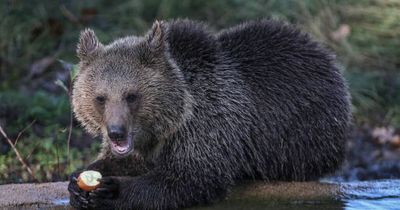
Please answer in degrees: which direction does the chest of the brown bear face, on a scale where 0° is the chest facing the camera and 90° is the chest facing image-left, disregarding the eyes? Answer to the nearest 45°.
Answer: approximately 45°
